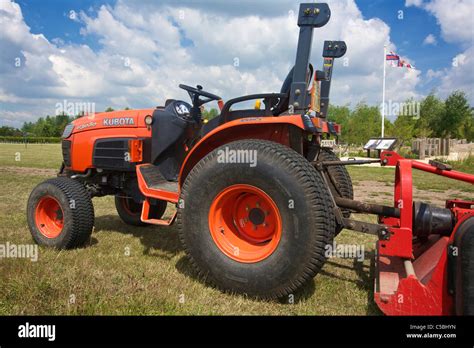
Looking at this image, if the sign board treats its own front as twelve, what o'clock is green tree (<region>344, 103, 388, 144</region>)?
The green tree is roughly at 6 o'clock from the sign board.

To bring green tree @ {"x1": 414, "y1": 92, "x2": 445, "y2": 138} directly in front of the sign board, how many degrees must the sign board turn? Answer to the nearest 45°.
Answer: approximately 180°

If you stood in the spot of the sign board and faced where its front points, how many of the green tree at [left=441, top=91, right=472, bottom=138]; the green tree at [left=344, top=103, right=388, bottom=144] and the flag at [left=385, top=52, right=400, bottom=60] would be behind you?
3

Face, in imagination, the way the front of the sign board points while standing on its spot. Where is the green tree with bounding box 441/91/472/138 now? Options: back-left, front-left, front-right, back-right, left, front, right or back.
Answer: back

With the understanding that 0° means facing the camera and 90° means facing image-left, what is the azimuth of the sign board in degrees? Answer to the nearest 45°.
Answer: approximately 0°

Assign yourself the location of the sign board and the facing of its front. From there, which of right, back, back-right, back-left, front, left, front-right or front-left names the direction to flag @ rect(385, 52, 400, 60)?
back
